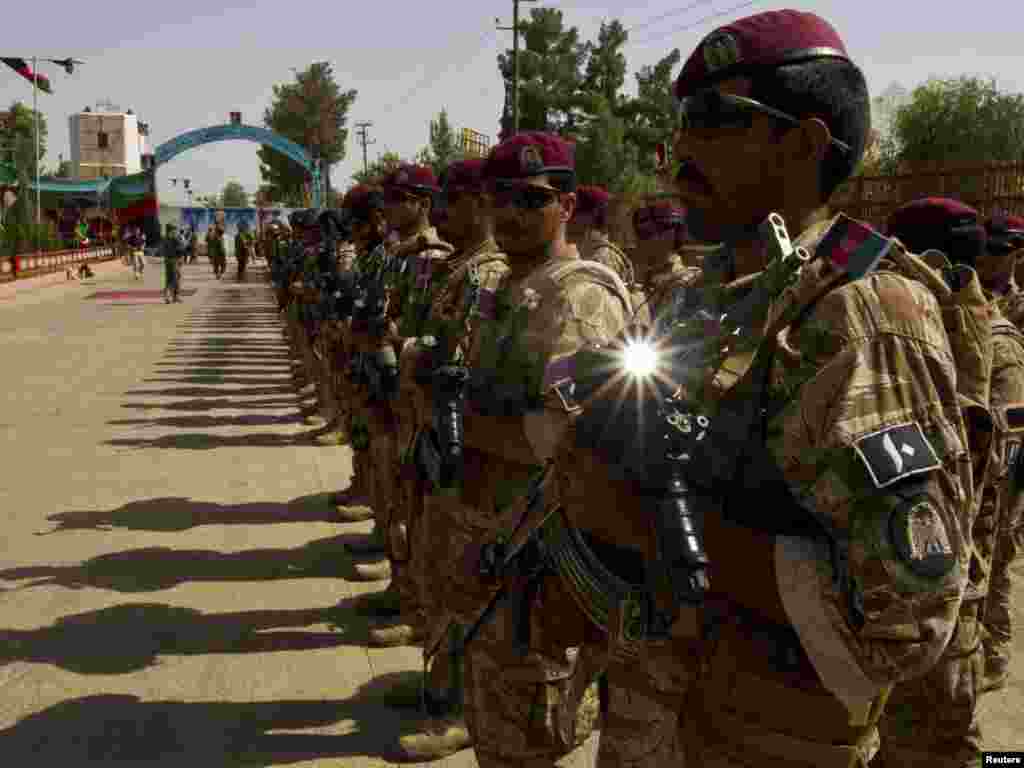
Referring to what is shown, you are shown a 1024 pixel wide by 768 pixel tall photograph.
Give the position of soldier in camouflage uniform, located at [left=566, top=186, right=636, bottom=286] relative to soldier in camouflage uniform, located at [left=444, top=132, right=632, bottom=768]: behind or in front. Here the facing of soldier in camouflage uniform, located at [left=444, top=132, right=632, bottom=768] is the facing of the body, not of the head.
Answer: behind

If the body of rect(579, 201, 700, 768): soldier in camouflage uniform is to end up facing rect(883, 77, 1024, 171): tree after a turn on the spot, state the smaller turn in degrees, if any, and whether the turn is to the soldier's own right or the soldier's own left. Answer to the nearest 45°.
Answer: approximately 90° to the soldier's own right

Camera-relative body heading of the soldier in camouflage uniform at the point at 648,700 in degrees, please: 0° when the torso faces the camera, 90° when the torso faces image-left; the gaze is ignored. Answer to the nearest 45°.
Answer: approximately 90°

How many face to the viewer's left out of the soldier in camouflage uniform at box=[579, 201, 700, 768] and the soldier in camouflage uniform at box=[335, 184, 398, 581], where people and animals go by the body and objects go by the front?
2

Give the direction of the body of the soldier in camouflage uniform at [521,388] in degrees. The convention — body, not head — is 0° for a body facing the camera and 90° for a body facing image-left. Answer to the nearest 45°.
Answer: approximately 45°

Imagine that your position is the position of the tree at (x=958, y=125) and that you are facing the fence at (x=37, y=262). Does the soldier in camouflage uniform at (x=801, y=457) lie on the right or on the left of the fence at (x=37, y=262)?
left

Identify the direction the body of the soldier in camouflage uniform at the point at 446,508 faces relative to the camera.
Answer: to the viewer's left

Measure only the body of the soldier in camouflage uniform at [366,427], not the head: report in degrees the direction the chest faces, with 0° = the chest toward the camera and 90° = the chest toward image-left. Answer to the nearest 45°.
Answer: approximately 90°

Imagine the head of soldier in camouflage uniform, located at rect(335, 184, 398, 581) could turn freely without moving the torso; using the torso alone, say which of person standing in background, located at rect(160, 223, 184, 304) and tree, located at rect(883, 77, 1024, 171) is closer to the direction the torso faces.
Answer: the person standing in background
